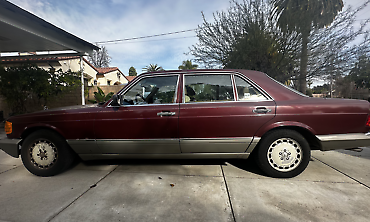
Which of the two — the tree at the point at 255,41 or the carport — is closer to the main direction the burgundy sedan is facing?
the carport

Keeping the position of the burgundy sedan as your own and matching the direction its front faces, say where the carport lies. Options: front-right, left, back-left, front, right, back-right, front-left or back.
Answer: front-right

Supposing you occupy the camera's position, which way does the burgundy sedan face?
facing to the left of the viewer

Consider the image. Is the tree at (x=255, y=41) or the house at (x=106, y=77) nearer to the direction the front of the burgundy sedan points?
the house

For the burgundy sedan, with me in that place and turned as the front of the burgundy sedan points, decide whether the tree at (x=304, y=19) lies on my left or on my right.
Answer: on my right

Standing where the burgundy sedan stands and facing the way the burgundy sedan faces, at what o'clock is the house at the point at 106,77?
The house is roughly at 2 o'clock from the burgundy sedan.

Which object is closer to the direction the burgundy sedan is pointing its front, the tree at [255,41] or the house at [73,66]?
the house

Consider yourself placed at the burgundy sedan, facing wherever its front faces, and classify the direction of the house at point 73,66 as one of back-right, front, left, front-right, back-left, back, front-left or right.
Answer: front-right

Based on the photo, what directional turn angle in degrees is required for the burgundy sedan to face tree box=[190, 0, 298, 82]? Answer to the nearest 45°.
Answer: approximately 135° to its right
